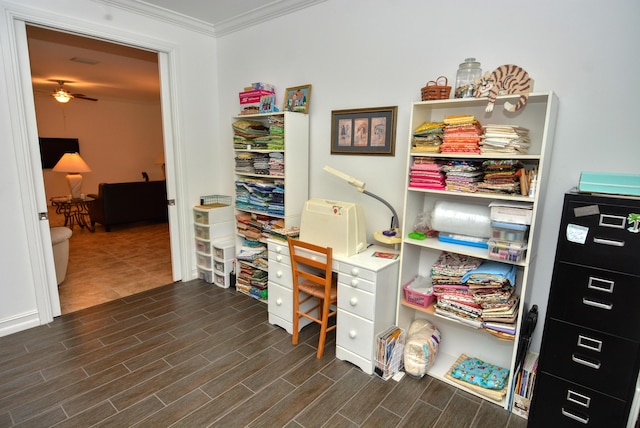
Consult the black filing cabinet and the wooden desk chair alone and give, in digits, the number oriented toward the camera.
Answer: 1

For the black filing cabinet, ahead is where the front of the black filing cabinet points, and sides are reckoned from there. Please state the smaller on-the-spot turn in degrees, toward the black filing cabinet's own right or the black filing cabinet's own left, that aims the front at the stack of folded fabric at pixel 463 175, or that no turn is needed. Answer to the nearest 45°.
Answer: approximately 90° to the black filing cabinet's own right

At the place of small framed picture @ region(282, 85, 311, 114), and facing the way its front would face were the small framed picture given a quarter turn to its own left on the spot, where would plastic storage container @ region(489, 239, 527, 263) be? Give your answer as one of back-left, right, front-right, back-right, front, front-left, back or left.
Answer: front

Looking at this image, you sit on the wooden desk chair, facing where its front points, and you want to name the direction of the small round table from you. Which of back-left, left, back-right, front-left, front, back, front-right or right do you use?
left

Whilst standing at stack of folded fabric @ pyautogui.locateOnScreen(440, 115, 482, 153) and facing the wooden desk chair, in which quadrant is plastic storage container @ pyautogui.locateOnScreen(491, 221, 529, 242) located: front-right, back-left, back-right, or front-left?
back-left

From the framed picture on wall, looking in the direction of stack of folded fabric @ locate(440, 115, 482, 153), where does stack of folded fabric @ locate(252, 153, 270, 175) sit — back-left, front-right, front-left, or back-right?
back-right

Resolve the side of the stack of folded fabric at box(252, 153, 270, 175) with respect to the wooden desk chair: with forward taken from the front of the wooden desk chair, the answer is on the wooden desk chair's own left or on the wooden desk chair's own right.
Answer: on the wooden desk chair's own left

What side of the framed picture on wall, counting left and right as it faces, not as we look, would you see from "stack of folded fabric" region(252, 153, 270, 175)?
right

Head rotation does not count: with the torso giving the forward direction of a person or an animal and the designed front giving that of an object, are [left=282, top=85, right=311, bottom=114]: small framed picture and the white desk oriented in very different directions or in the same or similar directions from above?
same or similar directions

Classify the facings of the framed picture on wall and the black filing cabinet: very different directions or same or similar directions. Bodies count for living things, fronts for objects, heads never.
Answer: same or similar directions

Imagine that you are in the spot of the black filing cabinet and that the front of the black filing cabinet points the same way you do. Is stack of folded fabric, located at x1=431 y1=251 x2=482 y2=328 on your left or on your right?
on your right

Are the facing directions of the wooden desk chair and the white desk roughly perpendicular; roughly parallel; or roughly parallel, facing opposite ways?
roughly parallel, facing opposite ways

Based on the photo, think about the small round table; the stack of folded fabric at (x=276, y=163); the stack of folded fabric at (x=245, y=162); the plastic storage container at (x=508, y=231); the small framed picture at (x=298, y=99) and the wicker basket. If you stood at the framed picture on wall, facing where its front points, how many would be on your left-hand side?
2

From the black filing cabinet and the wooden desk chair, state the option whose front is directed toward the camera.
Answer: the black filing cabinet

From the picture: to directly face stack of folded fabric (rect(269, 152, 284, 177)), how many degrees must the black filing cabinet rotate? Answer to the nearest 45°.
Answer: approximately 90° to its right

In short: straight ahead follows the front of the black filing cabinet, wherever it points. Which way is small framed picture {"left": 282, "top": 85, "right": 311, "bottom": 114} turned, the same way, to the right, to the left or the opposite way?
the same way

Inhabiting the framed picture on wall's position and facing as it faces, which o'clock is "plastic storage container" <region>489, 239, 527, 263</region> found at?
The plastic storage container is roughly at 9 o'clock from the framed picture on wall.

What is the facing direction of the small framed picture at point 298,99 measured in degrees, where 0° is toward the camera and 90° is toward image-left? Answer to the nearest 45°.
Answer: approximately 45°

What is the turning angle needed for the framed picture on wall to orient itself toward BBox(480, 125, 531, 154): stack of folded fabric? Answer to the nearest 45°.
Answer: approximately 90° to its left
